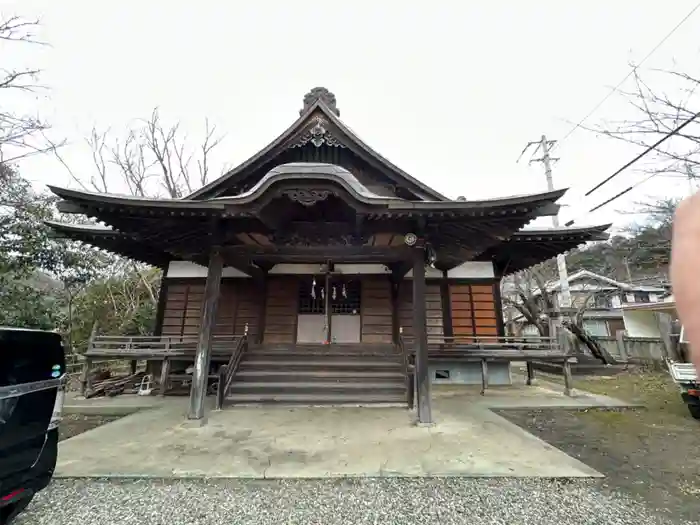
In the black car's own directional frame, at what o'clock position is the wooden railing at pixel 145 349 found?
The wooden railing is roughly at 2 o'clock from the black car.

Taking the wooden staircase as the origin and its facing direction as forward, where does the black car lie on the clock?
The black car is roughly at 1 o'clock from the wooden staircase.

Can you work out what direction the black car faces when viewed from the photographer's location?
facing away from the viewer and to the left of the viewer

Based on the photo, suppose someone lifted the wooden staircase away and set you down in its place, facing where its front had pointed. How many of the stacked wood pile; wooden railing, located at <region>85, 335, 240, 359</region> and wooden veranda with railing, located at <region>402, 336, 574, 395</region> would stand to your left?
1

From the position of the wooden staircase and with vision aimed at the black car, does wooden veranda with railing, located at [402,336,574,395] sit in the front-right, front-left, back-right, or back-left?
back-left

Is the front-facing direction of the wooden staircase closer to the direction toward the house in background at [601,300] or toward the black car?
the black car

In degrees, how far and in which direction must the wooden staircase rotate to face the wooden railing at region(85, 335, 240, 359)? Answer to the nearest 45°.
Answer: approximately 90° to its right

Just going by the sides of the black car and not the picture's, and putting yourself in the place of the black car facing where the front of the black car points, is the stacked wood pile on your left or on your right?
on your right

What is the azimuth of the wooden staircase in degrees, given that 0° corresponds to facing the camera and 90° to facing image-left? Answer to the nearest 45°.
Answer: approximately 0°

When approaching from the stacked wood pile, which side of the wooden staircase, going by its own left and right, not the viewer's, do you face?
right

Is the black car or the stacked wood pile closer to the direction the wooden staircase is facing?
the black car

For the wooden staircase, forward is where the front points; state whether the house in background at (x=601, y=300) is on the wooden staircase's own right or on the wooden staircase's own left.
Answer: on the wooden staircase's own left

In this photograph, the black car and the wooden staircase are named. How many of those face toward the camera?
1
